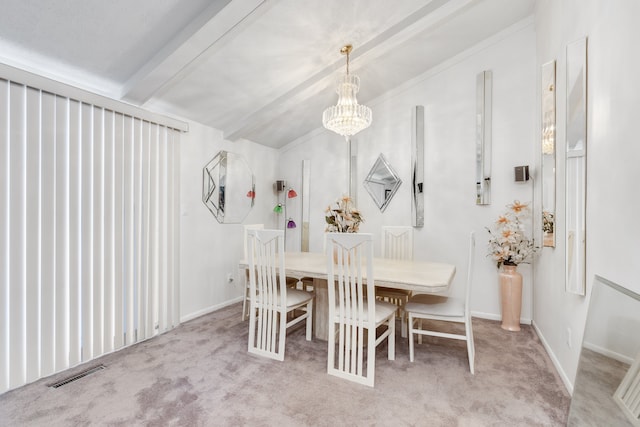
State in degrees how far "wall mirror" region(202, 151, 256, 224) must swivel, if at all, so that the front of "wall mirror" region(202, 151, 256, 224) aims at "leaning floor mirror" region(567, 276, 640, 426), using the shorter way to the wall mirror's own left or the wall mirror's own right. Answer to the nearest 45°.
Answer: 0° — it already faces it

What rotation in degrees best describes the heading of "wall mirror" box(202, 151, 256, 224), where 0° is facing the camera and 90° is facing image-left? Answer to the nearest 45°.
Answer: approximately 315°

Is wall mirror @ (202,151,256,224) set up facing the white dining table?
yes

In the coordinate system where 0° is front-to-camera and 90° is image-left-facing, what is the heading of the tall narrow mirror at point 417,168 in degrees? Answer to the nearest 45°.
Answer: approximately 0°

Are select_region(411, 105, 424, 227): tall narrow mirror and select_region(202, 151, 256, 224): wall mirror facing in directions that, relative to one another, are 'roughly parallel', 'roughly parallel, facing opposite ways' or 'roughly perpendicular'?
roughly perpendicular

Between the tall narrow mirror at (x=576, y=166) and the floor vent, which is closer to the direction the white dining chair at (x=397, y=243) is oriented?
the floor vent

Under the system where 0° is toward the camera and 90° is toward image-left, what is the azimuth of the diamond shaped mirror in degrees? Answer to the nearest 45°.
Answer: approximately 0°

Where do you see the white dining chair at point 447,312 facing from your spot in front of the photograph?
facing to the left of the viewer
